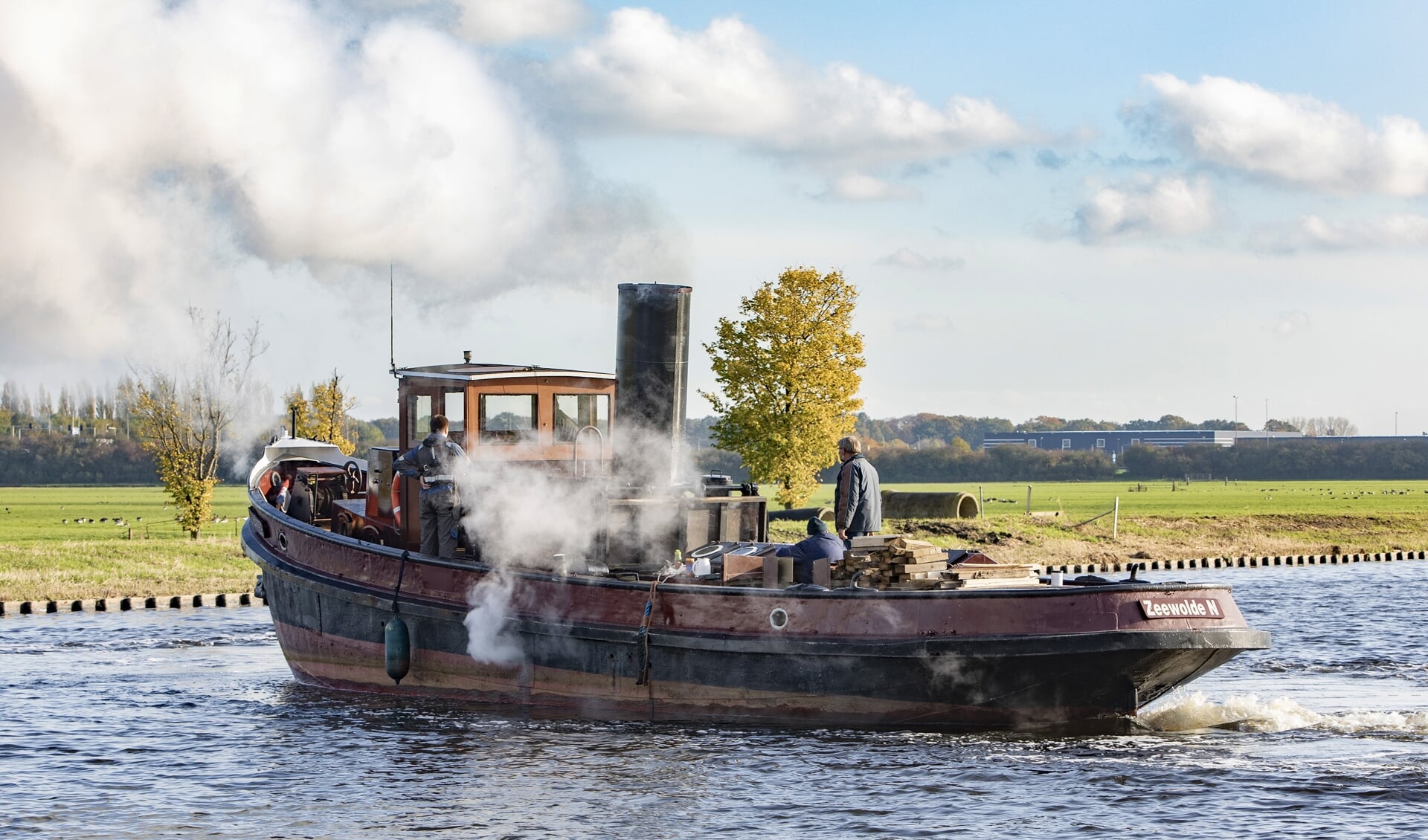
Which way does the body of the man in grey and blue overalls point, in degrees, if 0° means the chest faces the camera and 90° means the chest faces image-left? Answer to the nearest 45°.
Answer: approximately 180°

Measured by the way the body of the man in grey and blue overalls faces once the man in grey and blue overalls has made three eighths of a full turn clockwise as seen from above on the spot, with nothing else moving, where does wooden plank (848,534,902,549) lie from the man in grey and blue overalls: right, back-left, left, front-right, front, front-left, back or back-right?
front

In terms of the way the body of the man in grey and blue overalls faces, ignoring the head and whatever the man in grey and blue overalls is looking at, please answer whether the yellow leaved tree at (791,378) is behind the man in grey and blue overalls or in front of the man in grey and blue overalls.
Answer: in front

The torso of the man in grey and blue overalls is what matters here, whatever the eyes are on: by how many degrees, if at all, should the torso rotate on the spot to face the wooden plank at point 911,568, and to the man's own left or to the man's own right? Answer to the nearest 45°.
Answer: approximately 135° to the man's own right

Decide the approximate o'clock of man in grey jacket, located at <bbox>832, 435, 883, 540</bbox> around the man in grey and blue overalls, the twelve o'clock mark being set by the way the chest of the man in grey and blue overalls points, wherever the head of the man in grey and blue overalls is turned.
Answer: The man in grey jacket is roughly at 4 o'clock from the man in grey and blue overalls.
